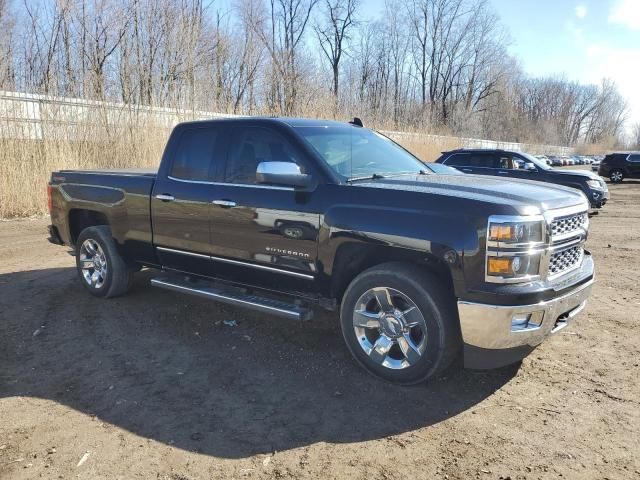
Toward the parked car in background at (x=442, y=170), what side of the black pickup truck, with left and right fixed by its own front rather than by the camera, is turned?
left

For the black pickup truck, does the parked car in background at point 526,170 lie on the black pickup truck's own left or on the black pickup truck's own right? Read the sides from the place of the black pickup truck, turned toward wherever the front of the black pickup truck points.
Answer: on the black pickup truck's own left

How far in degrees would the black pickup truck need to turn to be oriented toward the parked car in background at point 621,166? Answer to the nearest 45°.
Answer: approximately 90° to its left

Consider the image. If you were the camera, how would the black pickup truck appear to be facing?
facing the viewer and to the right of the viewer
